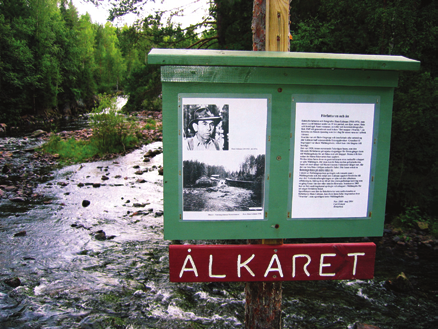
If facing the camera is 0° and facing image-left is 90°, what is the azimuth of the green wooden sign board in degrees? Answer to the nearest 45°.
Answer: approximately 0°

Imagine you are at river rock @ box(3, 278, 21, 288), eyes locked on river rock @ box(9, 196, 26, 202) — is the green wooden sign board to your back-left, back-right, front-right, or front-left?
back-right

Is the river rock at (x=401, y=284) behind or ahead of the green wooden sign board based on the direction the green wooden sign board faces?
behind

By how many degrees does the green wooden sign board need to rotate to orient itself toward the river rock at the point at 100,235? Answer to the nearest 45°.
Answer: approximately 135° to its right

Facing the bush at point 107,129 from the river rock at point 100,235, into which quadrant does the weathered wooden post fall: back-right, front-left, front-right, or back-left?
back-right
